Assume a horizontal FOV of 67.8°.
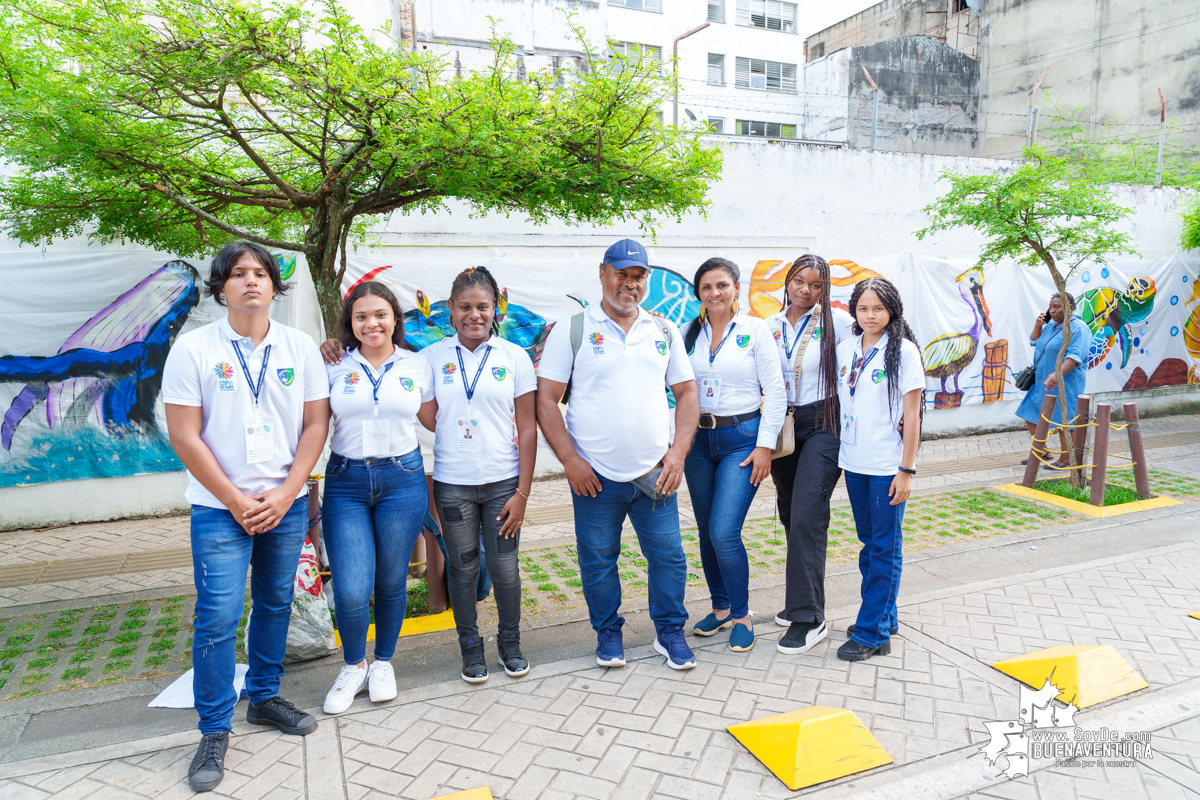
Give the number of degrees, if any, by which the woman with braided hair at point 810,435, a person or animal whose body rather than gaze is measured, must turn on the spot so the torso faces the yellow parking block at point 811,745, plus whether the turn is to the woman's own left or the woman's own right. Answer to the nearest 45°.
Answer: approximately 45° to the woman's own left

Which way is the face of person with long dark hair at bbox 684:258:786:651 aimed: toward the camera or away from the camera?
toward the camera

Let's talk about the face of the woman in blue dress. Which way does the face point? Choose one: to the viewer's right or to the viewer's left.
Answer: to the viewer's left

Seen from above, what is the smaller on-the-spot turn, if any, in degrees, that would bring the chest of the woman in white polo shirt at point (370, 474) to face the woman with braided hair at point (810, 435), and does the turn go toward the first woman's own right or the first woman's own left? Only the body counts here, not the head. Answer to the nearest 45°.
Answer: approximately 90° to the first woman's own left

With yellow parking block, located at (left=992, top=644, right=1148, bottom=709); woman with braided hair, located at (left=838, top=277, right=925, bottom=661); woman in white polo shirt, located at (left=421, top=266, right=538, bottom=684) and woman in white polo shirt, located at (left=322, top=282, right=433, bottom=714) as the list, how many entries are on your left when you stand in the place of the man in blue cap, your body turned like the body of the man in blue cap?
2

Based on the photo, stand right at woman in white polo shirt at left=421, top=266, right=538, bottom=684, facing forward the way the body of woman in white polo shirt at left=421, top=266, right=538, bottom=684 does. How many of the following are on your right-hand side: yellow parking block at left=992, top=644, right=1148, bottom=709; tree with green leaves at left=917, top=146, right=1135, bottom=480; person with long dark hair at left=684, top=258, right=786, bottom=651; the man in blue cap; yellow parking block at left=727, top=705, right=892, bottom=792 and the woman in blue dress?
0

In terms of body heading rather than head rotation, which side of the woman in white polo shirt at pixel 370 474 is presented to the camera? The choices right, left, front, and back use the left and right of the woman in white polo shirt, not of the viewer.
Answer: front

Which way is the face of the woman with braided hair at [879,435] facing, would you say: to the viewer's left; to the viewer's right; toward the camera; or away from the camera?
toward the camera

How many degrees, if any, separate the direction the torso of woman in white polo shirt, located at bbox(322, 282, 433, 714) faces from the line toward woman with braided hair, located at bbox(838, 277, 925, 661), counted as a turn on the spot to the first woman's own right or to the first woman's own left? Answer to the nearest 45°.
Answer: approximately 90° to the first woman's own left

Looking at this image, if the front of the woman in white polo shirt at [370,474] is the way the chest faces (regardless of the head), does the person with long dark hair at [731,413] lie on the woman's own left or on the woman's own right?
on the woman's own left

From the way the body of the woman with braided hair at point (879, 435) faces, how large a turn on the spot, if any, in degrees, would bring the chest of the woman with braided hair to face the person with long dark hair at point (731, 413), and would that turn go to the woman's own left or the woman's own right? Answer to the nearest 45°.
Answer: approximately 45° to the woman's own right

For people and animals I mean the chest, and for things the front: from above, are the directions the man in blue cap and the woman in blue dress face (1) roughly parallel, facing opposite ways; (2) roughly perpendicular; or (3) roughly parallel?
roughly perpendicular

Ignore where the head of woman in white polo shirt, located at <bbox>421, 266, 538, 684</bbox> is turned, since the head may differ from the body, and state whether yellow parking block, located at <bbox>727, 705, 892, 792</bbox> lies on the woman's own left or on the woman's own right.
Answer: on the woman's own left

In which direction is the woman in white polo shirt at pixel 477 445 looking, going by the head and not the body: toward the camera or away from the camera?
toward the camera

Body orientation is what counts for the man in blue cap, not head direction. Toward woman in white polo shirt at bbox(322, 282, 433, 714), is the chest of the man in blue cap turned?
no

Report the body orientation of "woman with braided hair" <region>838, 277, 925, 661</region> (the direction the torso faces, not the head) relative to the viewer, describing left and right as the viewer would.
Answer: facing the viewer and to the left of the viewer

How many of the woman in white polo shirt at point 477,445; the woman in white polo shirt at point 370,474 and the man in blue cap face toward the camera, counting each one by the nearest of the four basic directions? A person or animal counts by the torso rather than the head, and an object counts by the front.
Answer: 3

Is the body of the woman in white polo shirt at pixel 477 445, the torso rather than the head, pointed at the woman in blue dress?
no
